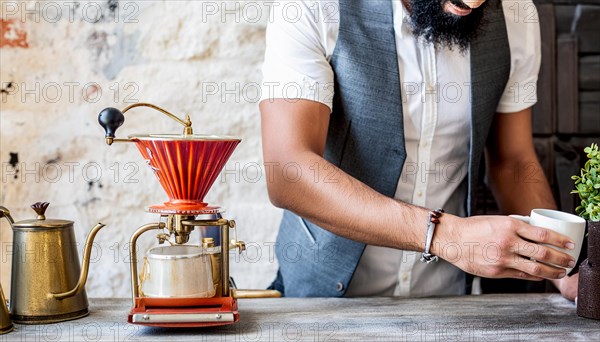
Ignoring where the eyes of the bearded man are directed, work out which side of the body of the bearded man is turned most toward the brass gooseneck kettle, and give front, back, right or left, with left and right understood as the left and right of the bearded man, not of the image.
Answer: right

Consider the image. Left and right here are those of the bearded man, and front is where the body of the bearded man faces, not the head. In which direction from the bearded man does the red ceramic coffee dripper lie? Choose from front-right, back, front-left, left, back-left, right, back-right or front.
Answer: right

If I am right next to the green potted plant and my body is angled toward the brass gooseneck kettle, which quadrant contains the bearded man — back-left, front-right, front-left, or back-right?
front-right

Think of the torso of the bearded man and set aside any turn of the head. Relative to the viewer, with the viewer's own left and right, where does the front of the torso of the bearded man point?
facing the viewer and to the right of the viewer
